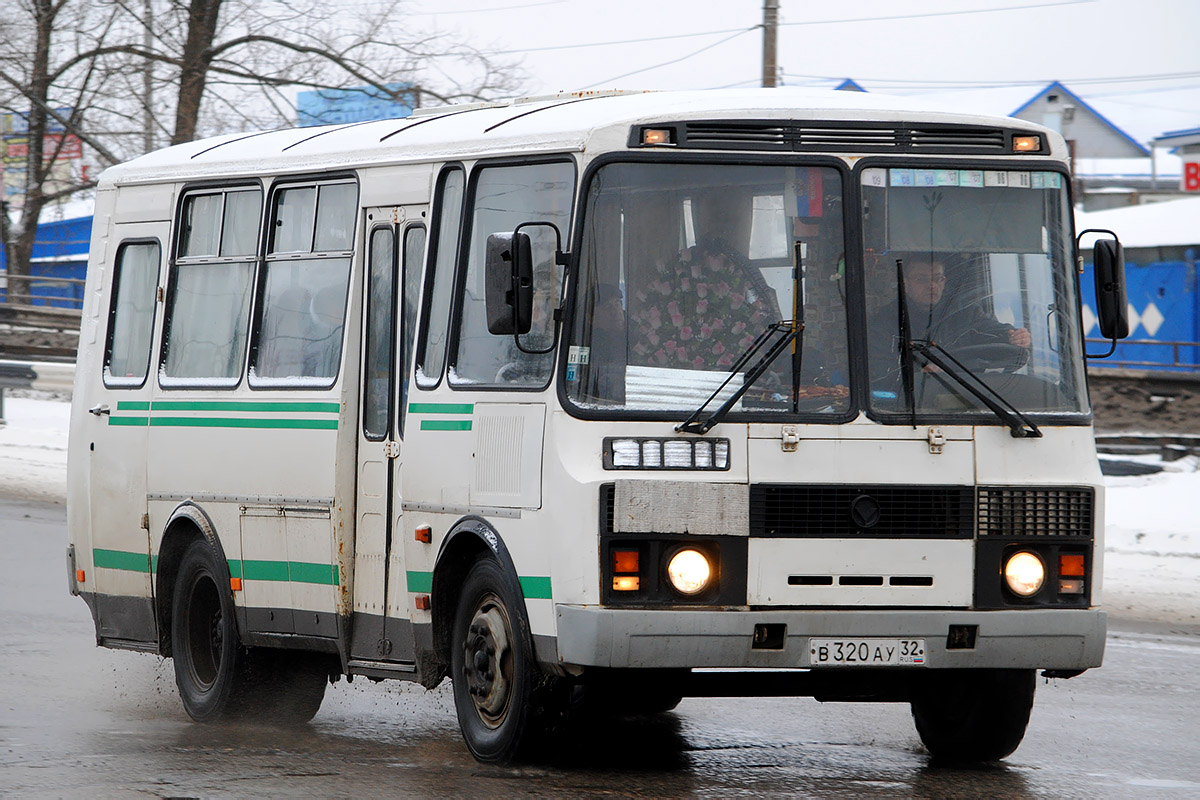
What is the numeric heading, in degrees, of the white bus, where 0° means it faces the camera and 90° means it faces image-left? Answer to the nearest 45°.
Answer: approximately 315°

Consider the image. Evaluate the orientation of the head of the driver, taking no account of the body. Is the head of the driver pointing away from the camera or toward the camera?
toward the camera

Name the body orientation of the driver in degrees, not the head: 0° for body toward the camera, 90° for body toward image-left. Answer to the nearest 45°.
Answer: approximately 315°

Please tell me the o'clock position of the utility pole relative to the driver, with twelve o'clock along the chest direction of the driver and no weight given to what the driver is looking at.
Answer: The utility pole is roughly at 7 o'clock from the driver.

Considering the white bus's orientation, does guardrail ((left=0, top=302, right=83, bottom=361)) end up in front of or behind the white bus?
behind

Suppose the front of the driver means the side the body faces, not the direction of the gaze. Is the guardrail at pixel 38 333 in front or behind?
behind

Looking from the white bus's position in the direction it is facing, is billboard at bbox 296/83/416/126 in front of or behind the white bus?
behind

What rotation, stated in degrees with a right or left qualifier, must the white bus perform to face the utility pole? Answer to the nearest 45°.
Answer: approximately 135° to its left

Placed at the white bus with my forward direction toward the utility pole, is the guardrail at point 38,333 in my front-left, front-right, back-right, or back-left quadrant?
front-left
